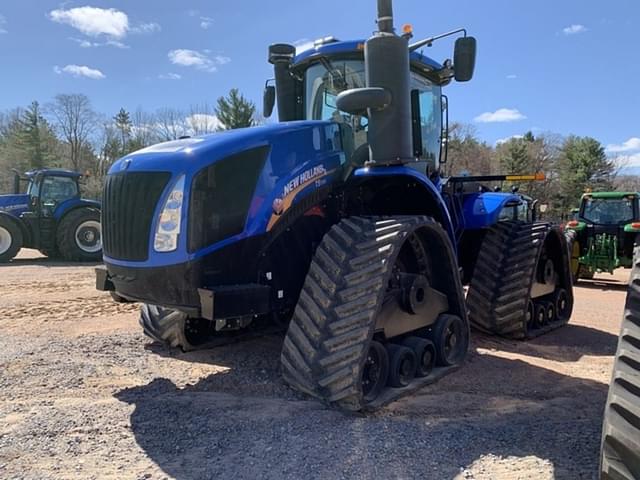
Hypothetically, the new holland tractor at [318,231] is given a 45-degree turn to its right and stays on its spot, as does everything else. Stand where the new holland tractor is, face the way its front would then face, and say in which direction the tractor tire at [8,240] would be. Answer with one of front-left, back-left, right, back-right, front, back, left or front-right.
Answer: front-right

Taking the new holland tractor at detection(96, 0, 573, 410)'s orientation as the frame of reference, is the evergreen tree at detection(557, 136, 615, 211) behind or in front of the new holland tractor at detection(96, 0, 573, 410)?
behind

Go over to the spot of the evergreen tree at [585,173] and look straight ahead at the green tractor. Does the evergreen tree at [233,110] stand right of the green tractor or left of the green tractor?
right

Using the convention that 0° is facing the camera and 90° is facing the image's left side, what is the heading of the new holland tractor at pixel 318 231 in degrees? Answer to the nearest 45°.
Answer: approximately 45°

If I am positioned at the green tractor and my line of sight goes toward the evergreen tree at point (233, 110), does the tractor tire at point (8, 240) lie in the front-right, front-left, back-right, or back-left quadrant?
front-left

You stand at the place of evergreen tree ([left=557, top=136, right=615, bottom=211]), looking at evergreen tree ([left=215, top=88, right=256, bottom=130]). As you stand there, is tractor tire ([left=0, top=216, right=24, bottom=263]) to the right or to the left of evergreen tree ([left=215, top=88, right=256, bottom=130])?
left
